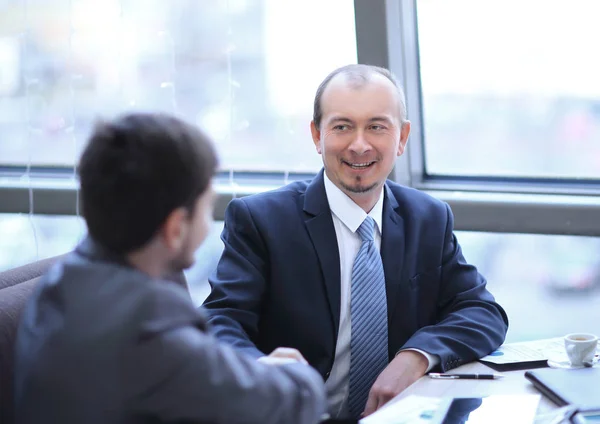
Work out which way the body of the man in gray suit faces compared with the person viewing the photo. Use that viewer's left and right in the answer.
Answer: facing away from the viewer and to the right of the viewer

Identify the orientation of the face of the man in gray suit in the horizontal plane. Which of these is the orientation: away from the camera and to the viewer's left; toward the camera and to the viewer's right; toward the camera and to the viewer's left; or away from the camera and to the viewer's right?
away from the camera and to the viewer's right

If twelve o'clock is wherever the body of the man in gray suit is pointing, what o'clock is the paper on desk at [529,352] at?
The paper on desk is roughly at 12 o'clock from the man in gray suit.

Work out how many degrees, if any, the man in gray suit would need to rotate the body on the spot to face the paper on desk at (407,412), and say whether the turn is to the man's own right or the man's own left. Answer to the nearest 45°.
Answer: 0° — they already face it

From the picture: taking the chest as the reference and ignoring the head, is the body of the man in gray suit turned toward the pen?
yes

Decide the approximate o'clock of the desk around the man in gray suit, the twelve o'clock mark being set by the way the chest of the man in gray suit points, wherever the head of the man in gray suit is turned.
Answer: The desk is roughly at 12 o'clock from the man in gray suit.

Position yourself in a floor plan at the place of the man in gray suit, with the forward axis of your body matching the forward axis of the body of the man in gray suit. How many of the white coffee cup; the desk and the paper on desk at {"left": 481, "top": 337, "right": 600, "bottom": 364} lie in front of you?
3
